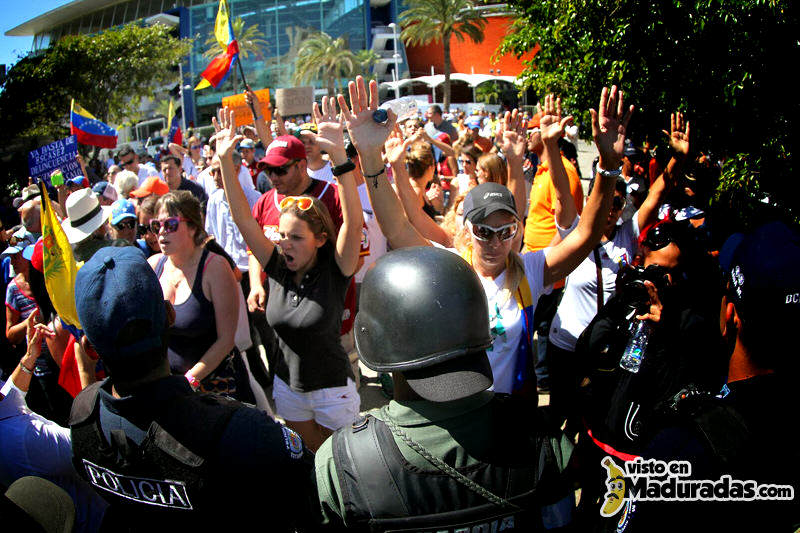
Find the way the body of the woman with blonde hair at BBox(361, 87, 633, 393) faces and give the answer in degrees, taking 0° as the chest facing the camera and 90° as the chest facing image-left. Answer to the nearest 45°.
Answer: approximately 0°

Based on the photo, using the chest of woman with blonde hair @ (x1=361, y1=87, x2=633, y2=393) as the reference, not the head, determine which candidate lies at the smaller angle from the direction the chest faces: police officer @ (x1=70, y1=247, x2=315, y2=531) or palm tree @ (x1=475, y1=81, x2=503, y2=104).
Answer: the police officer

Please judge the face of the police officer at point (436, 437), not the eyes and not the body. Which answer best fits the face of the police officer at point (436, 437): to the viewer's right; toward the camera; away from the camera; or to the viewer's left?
away from the camera

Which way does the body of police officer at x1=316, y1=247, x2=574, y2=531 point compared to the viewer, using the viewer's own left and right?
facing away from the viewer

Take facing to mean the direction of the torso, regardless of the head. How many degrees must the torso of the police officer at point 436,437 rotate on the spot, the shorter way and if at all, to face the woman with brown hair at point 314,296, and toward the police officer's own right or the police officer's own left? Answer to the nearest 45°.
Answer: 0° — they already face them

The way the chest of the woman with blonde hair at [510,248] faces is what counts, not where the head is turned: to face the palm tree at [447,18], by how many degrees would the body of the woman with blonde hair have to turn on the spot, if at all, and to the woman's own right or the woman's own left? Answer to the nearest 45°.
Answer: approximately 180°

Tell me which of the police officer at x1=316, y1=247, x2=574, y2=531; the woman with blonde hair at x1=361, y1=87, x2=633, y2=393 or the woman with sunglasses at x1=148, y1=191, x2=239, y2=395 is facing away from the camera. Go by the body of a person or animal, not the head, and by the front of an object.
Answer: the police officer

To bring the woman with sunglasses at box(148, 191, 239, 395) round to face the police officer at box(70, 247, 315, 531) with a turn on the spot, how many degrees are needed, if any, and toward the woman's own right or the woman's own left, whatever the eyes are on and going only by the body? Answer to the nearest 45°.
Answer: approximately 45° to the woman's own left

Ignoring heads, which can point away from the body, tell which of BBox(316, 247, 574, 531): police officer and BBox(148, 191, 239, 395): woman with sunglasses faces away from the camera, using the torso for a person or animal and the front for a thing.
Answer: the police officer

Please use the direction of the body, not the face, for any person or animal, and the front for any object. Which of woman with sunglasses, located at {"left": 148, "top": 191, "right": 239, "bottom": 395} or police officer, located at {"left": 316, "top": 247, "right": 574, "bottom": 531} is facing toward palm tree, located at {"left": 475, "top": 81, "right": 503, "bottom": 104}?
the police officer

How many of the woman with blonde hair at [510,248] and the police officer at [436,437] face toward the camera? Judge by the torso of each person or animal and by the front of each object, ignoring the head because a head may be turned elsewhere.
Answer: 1

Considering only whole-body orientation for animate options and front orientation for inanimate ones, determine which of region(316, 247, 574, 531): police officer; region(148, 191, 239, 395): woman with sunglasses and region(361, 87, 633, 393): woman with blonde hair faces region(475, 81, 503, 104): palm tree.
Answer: the police officer

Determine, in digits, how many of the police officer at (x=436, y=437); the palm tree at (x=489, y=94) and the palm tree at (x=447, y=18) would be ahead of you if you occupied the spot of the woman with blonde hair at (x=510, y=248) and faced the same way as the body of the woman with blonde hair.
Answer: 1
